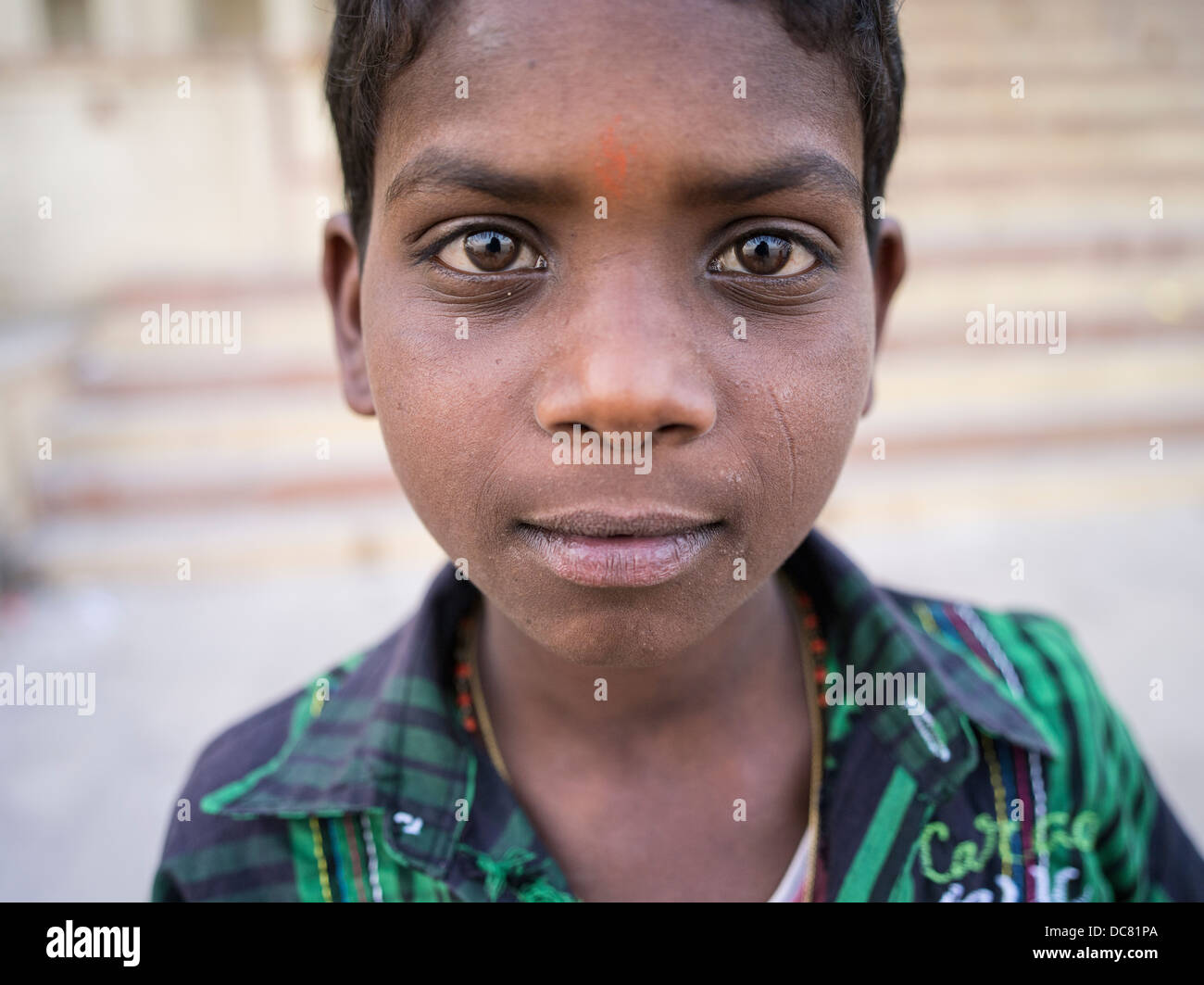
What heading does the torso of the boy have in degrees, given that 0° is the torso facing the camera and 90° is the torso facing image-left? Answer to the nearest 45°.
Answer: approximately 0°
